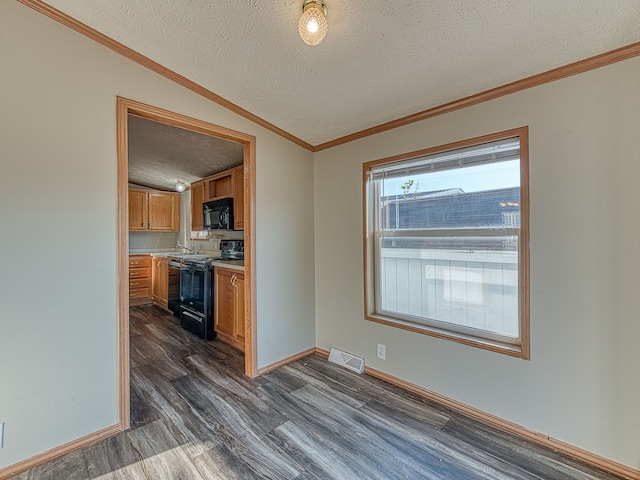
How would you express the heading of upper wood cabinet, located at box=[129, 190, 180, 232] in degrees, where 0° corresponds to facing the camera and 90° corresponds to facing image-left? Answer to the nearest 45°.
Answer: approximately 0°

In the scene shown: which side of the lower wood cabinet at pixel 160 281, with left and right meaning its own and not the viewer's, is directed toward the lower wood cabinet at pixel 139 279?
right

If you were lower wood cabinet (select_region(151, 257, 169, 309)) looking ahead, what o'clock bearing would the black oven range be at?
The black oven range is roughly at 10 o'clock from the lower wood cabinet.

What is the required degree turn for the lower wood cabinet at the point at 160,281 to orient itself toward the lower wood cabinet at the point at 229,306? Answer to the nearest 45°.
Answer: approximately 45° to its left
